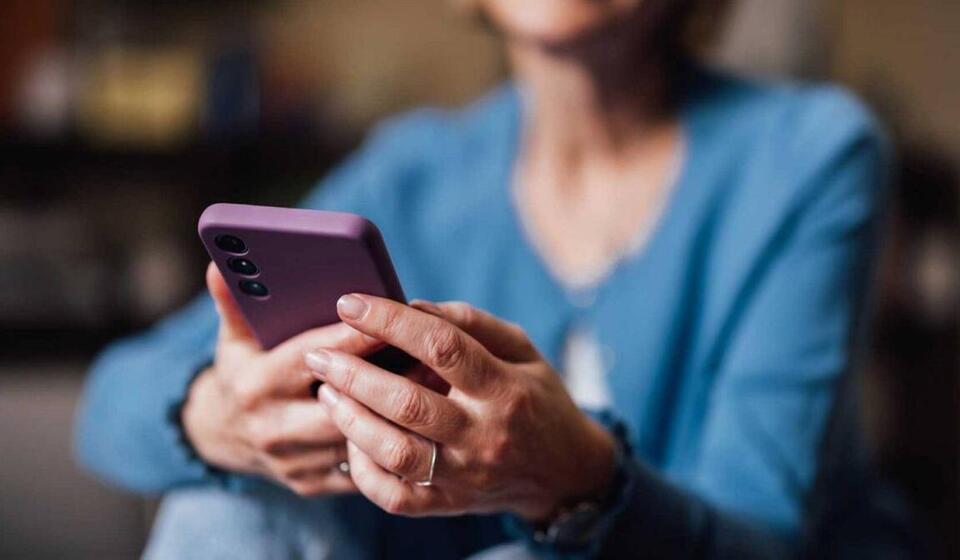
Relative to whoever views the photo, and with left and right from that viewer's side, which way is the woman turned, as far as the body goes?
facing the viewer and to the left of the viewer
